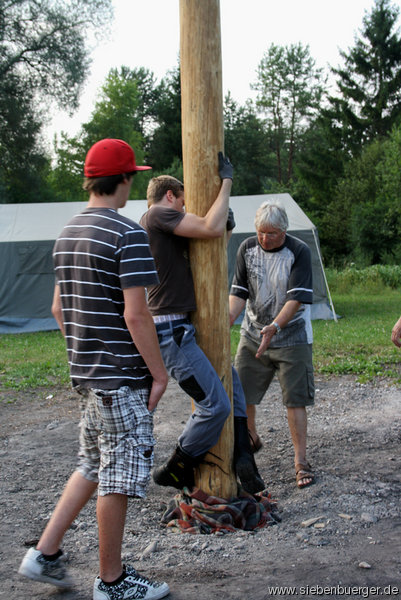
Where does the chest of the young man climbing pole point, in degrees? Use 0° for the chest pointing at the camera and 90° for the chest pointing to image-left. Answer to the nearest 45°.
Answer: approximately 270°

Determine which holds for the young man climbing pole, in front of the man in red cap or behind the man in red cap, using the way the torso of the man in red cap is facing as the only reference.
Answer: in front

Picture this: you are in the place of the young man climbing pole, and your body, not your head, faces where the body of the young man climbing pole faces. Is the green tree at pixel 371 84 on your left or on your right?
on your left

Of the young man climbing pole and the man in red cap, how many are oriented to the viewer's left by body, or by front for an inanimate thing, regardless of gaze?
0

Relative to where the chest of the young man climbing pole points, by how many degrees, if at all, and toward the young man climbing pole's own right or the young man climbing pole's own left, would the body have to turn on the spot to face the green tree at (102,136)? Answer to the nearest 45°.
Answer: approximately 90° to the young man climbing pole's own left

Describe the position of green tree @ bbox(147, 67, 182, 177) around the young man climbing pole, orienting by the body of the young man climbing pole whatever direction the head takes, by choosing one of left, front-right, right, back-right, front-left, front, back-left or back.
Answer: left

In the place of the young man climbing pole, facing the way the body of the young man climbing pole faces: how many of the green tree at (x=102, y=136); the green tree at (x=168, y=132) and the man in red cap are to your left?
2

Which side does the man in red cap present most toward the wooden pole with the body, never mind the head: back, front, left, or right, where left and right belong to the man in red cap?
front

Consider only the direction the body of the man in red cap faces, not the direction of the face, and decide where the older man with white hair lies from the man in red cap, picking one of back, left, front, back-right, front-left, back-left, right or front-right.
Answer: front

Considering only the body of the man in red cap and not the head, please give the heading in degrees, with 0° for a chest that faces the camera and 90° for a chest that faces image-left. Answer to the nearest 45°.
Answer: approximately 225°

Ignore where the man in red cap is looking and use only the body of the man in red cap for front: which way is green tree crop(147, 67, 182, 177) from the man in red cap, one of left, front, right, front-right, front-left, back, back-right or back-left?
front-left
